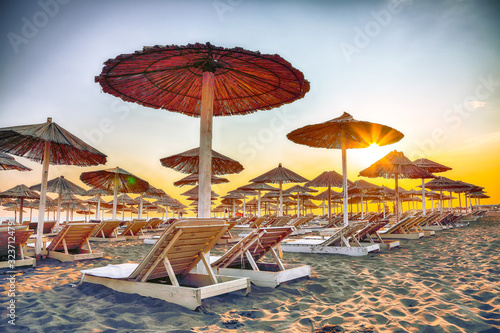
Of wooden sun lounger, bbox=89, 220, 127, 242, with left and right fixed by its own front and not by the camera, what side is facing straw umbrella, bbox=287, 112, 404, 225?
back
